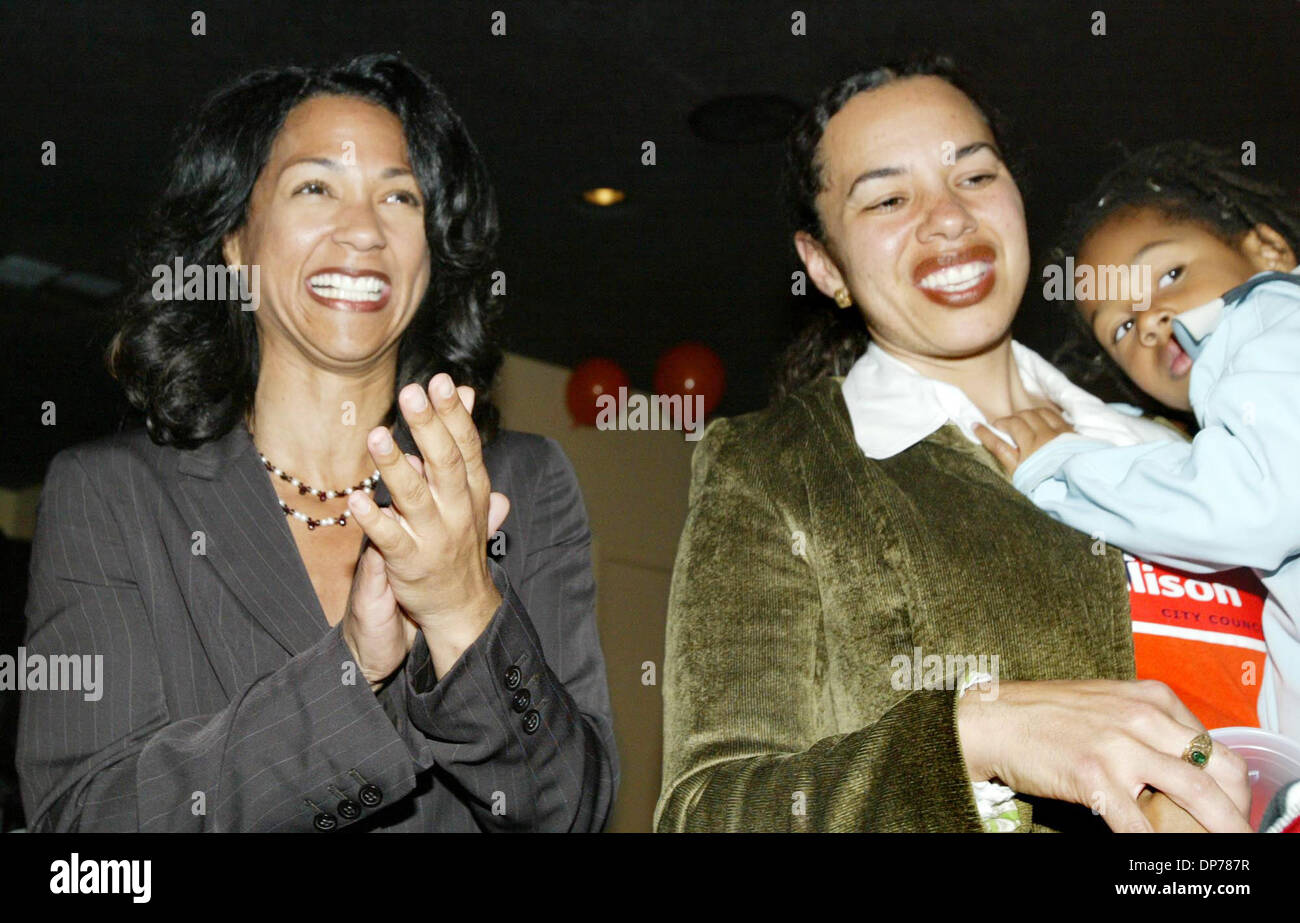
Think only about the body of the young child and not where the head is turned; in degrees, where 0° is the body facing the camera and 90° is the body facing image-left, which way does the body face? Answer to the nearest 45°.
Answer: approximately 45°
